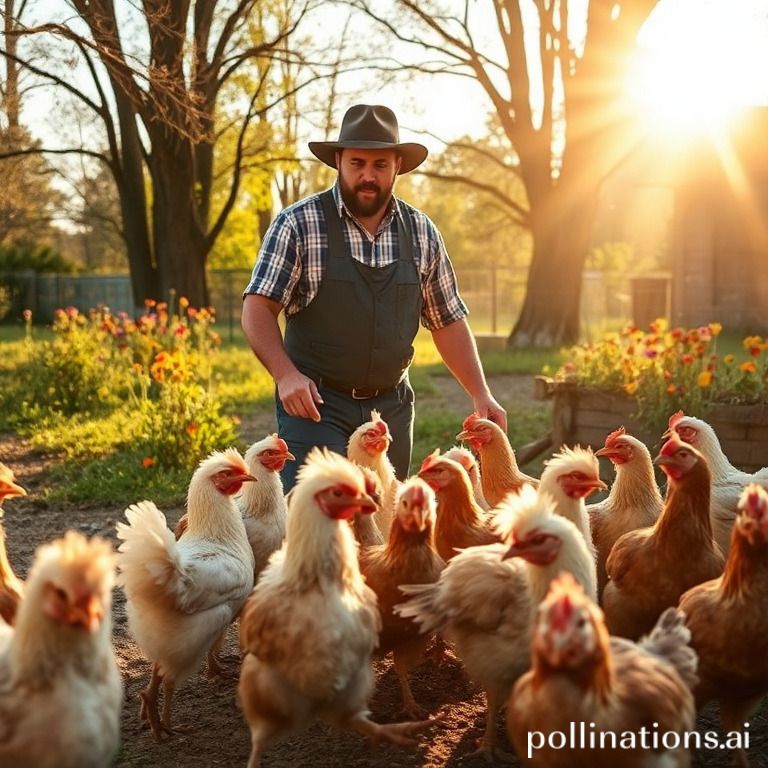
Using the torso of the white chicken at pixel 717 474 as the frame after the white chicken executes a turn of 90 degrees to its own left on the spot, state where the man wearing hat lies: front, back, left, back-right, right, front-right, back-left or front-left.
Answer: right

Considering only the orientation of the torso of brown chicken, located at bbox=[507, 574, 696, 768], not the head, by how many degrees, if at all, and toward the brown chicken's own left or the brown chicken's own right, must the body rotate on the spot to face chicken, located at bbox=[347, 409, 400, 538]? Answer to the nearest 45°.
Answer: approximately 90° to the brown chicken's own right

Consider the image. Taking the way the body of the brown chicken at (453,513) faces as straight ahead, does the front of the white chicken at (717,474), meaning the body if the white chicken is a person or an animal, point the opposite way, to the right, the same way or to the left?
the same way

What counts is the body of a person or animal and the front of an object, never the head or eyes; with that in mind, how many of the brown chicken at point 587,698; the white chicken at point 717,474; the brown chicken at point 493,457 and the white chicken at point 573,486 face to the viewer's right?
1

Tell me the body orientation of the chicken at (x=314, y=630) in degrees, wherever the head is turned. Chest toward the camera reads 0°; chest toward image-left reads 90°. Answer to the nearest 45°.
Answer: approximately 315°

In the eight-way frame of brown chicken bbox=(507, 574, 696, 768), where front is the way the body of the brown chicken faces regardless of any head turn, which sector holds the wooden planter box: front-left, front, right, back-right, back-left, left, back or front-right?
back-right

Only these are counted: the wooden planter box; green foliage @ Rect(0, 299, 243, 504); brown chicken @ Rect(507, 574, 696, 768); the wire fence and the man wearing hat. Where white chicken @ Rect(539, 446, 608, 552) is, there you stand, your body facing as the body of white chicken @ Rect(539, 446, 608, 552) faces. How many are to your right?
1

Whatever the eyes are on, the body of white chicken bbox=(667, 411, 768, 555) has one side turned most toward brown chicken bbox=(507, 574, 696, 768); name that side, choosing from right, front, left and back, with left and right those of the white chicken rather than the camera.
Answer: left

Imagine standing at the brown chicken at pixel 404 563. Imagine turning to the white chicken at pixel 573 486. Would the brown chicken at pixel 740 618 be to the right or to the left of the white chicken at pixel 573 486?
right

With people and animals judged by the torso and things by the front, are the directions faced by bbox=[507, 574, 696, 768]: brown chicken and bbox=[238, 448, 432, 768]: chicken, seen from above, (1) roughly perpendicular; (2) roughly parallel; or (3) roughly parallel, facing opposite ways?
roughly perpendicular

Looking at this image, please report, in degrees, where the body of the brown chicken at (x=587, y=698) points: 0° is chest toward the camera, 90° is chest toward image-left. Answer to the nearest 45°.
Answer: approximately 45°

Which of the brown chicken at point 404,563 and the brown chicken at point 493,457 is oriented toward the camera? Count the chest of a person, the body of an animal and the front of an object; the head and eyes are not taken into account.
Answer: the brown chicken at point 404,563

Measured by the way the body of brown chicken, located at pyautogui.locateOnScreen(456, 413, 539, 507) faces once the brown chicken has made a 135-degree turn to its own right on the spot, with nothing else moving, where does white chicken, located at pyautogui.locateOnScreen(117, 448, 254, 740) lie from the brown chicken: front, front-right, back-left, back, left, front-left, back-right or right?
back

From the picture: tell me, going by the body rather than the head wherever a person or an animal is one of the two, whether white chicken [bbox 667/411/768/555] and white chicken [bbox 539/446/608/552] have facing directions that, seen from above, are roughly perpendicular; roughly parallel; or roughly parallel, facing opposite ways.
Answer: roughly parallel, facing opposite ways

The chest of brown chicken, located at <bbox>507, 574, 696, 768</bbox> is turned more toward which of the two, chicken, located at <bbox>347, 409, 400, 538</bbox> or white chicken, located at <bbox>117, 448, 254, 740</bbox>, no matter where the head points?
the white chicken

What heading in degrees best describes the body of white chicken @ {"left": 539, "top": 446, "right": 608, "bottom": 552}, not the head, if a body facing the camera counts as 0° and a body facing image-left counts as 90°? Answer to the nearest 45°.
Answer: approximately 270°

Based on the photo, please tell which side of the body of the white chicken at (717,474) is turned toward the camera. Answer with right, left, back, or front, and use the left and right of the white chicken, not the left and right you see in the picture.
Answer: left

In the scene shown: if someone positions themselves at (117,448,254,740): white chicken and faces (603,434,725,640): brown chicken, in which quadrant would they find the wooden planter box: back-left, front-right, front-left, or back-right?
front-left
